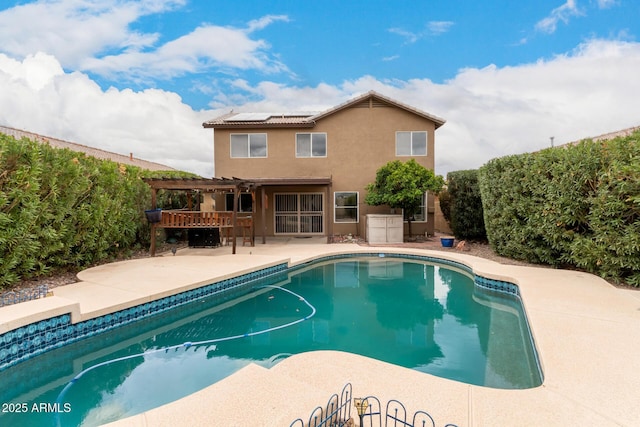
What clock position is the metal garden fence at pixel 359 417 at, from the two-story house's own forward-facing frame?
The metal garden fence is roughly at 6 o'clock from the two-story house.

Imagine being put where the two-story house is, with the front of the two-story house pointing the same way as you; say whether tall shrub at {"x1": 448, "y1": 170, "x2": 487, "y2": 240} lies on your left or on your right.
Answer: on your right

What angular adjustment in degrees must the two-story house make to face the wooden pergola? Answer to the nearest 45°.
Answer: approximately 135° to its left

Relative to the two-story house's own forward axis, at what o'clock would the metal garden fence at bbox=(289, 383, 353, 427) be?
The metal garden fence is roughly at 6 o'clock from the two-story house.

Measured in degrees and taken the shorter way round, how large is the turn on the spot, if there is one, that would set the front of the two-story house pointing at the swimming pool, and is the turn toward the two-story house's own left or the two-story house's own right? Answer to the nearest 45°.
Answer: approximately 180°

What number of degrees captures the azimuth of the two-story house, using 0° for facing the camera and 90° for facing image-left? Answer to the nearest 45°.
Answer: approximately 180°

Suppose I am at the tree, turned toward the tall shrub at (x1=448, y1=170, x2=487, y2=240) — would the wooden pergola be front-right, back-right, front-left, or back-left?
back-right

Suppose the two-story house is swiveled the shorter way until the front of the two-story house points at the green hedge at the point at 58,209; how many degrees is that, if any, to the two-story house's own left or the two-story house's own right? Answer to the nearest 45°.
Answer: approximately 135° to the two-story house's own left

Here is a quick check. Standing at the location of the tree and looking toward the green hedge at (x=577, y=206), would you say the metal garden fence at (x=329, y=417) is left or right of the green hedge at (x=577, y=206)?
right
